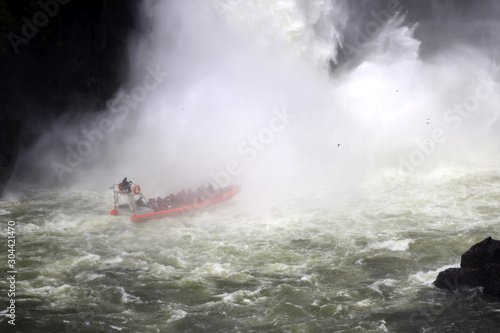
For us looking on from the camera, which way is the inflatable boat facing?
facing away from the viewer and to the right of the viewer
